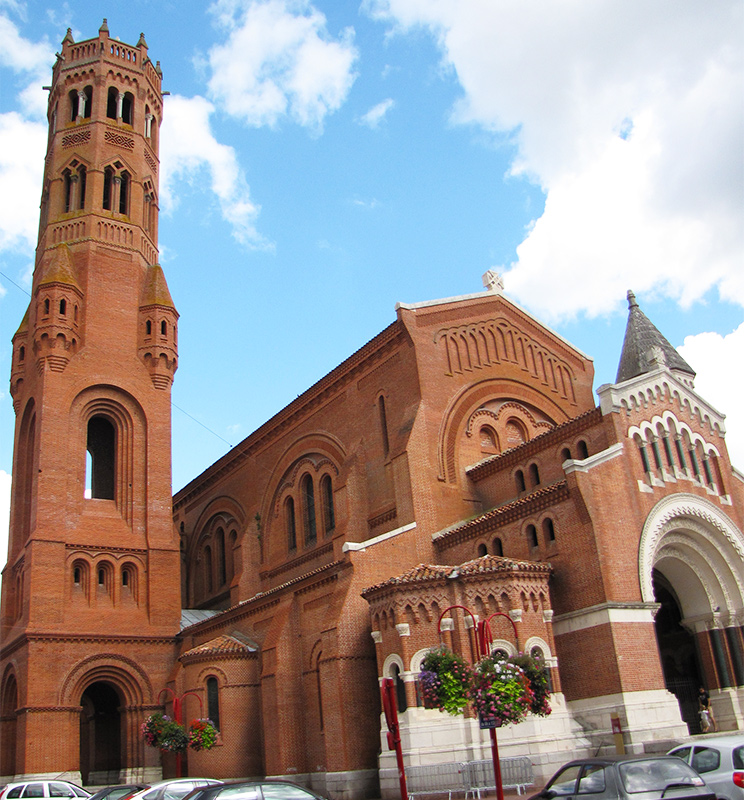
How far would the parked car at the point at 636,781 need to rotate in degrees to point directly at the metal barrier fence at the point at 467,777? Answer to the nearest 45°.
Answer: approximately 45° to its right

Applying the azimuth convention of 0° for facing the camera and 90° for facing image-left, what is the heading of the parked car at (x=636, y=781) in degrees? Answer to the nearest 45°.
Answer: approximately 135°

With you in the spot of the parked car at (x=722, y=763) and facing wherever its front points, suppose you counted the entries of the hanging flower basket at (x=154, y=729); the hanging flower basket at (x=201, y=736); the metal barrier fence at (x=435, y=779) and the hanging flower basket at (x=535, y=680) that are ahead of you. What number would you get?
4

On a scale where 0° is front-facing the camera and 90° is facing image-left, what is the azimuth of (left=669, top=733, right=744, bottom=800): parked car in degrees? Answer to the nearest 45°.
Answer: approximately 135°

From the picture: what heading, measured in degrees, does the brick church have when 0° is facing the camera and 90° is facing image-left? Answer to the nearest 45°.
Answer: approximately 315°

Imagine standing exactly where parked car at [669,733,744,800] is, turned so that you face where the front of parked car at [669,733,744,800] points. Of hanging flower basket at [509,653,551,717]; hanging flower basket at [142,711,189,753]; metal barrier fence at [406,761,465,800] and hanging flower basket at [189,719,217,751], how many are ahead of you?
4

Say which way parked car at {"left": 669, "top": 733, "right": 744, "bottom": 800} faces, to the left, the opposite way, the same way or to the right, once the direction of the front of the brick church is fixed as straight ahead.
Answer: the opposite way

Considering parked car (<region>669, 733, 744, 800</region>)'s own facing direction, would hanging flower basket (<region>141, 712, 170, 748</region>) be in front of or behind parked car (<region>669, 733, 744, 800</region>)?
in front
